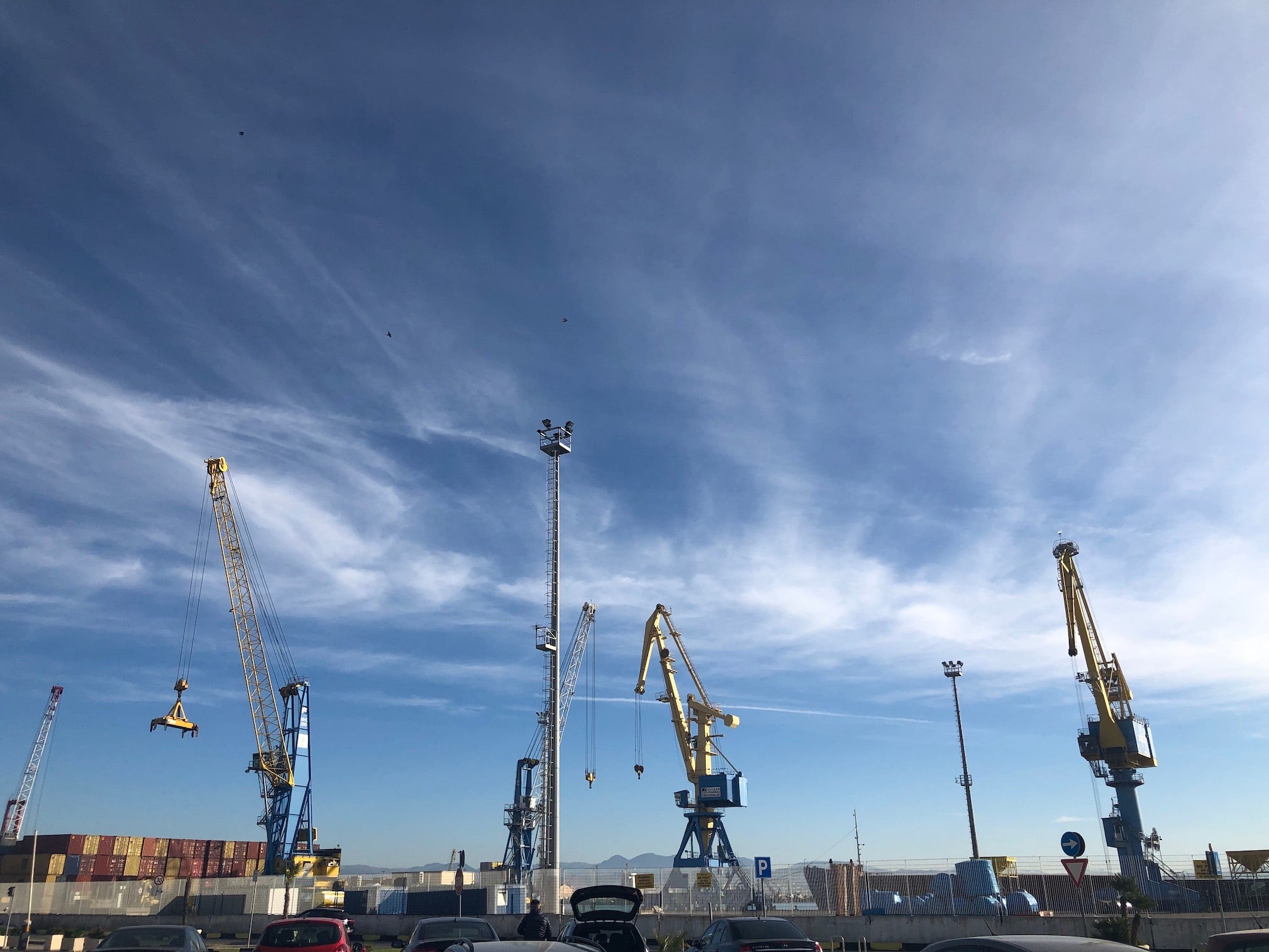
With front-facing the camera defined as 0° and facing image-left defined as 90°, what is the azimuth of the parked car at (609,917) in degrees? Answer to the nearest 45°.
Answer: approximately 180°

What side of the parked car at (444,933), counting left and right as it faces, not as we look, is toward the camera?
back

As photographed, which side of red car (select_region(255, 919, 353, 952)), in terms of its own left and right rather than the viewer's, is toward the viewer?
back

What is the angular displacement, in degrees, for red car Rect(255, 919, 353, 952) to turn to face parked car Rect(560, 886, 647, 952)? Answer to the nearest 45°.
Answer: approximately 90° to its right

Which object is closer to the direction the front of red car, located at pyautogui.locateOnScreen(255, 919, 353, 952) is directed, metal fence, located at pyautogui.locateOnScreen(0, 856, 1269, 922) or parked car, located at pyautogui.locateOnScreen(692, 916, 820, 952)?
the metal fence

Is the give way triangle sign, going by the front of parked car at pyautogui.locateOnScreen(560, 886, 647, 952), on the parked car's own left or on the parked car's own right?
on the parked car's own right

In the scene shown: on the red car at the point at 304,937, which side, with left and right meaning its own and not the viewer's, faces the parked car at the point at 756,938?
right

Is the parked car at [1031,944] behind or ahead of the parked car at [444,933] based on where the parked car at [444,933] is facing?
behind

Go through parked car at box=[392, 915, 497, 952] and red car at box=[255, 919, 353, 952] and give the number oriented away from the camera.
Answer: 2

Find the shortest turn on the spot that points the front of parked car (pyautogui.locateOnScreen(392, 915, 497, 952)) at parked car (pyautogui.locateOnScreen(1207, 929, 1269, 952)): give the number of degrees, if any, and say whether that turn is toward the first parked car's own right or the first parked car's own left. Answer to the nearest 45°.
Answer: approximately 135° to the first parked car's own right
